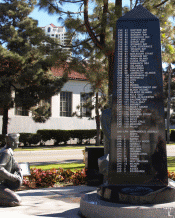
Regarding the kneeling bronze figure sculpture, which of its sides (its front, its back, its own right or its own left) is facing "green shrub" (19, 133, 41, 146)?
left

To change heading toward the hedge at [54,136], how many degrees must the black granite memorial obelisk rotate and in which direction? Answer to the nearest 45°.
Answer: approximately 180°

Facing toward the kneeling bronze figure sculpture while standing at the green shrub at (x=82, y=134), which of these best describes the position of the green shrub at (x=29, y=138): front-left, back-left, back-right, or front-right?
front-right

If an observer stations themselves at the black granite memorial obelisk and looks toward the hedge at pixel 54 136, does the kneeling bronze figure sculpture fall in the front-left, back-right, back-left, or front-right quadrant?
front-left

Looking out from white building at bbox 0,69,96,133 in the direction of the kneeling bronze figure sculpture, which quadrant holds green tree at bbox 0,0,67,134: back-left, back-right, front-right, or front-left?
front-right

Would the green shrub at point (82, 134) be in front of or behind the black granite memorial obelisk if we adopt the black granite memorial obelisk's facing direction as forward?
behind

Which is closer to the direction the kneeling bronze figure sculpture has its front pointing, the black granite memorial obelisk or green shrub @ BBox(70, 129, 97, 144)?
the black granite memorial obelisk

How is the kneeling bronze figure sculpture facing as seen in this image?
to the viewer's right

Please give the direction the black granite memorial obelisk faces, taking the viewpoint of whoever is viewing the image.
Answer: facing the viewer

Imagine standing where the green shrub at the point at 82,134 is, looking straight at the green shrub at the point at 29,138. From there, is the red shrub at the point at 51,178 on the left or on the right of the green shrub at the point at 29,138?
left

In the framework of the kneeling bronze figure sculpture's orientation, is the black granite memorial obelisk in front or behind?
in front

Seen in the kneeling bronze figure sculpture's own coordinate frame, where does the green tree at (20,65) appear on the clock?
The green tree is roughly at 9 o'clock from the kneeling bronze figure sculpture.

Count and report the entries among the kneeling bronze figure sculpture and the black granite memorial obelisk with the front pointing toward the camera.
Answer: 1

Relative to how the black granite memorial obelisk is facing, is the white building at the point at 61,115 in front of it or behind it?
behind

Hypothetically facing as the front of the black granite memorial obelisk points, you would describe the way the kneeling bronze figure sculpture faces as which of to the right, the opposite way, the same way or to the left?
to the left

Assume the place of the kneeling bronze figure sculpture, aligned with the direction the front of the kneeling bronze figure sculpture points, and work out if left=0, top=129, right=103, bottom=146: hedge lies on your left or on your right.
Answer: on your left

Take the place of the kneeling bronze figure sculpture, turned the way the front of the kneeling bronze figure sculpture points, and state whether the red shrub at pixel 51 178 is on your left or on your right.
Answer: on your left
